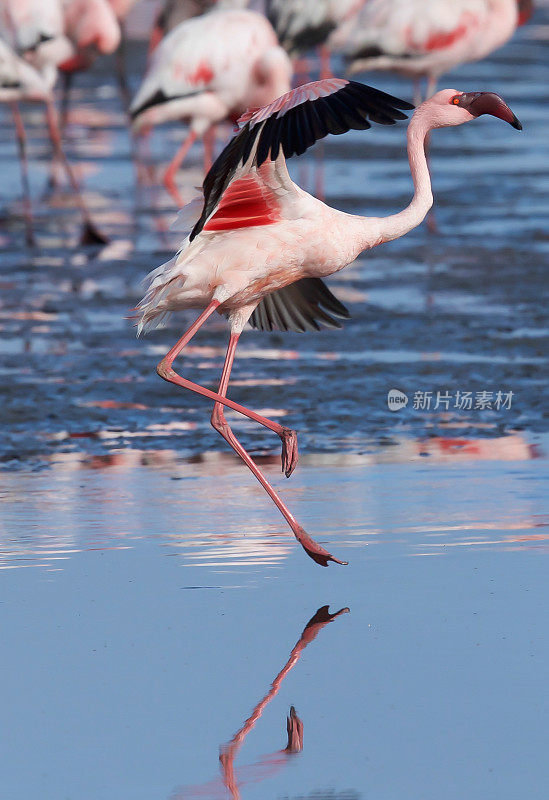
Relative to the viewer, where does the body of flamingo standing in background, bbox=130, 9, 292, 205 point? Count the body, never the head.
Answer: to the viewer's right

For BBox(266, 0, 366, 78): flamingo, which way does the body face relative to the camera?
to the viewer's right

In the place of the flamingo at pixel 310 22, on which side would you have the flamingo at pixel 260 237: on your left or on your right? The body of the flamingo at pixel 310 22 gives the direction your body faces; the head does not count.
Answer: on your right

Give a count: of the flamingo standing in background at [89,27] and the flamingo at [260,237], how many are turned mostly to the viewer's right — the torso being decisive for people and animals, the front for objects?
2

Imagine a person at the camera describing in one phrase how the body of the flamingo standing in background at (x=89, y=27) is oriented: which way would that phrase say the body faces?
to the viewer's right

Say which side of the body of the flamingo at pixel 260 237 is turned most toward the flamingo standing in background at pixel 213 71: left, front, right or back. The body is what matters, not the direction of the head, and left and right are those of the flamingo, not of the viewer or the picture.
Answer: left

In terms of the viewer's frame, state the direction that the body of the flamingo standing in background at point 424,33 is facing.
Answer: to the viewer's right

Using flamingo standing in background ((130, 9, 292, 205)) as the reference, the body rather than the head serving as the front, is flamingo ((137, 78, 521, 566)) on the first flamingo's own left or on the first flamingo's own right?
on the first flamingo's own right

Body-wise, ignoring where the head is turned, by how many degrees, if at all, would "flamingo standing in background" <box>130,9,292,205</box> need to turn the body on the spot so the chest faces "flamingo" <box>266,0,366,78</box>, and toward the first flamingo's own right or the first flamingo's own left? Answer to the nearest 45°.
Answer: approximately 45° to the first flamingo's own left

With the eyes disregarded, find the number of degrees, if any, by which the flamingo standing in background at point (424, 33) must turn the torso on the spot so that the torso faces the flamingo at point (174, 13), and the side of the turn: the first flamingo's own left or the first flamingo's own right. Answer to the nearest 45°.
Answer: approximately 135° to the first flamingo's own left

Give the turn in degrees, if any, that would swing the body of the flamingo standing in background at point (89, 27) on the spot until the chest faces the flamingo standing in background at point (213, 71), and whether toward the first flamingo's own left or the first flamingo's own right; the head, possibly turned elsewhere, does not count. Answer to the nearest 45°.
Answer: approximately 90° to the first flamingo's own right
